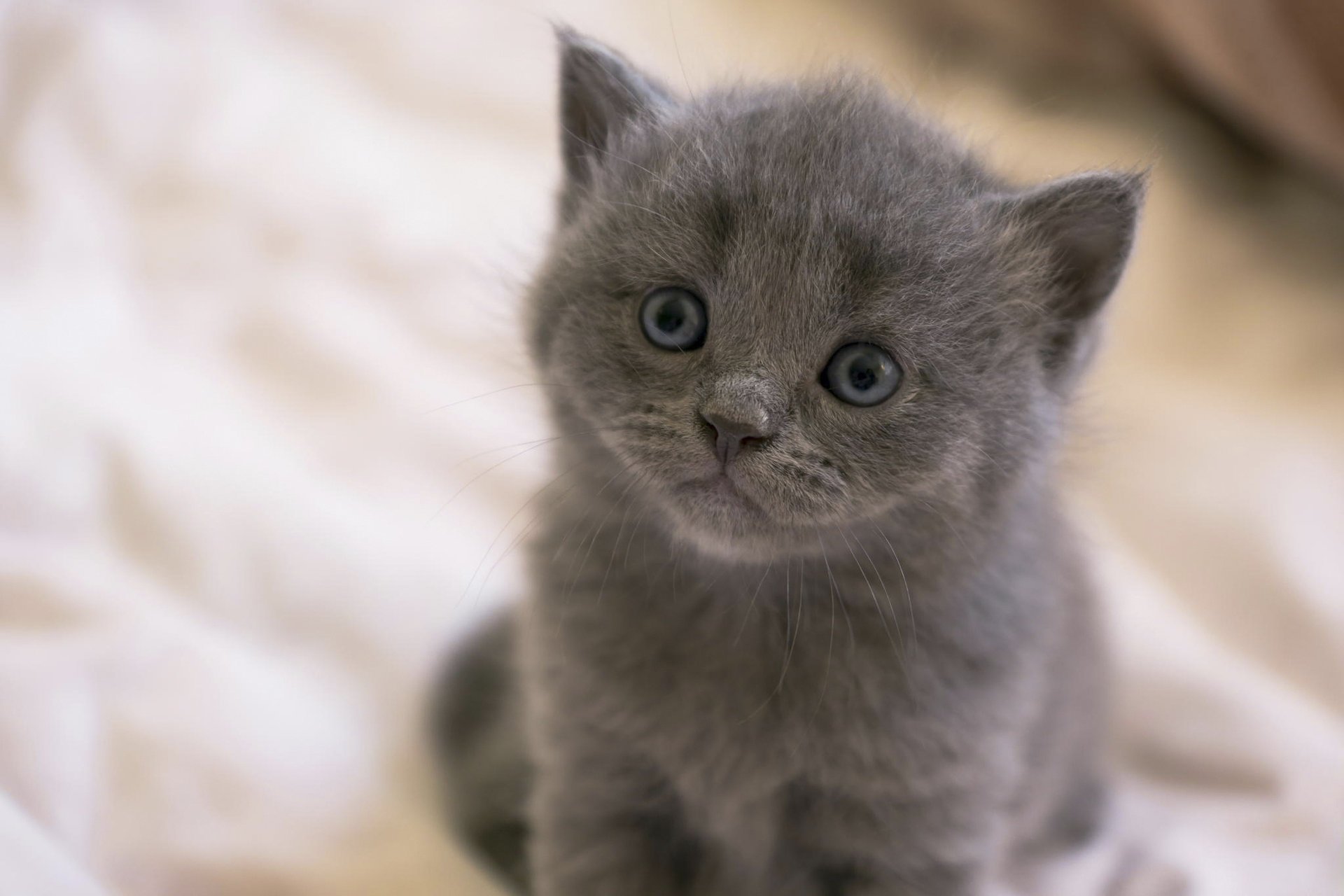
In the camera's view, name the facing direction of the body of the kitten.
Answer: toward the camera
